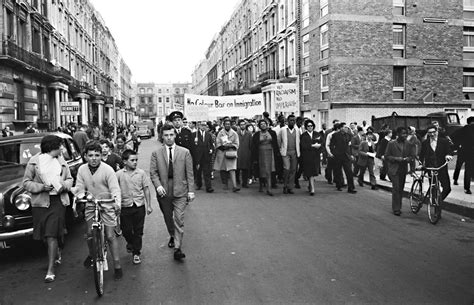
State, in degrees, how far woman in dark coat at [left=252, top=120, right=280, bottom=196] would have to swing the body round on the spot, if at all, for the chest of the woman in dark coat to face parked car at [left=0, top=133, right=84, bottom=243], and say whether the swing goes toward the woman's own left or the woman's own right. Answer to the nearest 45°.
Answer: approximately 45° to the woman's own right

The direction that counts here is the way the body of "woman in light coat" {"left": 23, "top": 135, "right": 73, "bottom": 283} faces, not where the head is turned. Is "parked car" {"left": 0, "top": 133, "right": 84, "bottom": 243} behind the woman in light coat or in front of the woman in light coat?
behind

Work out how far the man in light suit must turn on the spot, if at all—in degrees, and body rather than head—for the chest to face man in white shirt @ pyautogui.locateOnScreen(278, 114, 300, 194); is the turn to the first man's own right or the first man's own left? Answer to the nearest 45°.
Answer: approximately 135° to the first man's own left

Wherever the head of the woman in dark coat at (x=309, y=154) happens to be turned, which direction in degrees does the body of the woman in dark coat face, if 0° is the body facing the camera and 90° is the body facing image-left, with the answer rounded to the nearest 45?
approximately 0°

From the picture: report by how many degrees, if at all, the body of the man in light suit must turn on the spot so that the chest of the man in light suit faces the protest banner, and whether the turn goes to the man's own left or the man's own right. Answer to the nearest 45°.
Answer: approximately 180°

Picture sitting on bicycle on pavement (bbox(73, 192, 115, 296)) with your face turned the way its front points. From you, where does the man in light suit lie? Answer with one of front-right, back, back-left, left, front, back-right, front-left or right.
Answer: back-left

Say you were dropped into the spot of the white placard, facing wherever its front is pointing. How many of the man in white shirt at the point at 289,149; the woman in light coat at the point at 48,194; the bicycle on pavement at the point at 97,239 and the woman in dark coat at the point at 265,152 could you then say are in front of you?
4

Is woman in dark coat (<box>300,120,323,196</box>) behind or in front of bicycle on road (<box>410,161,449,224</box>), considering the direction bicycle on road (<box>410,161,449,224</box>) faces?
behind
